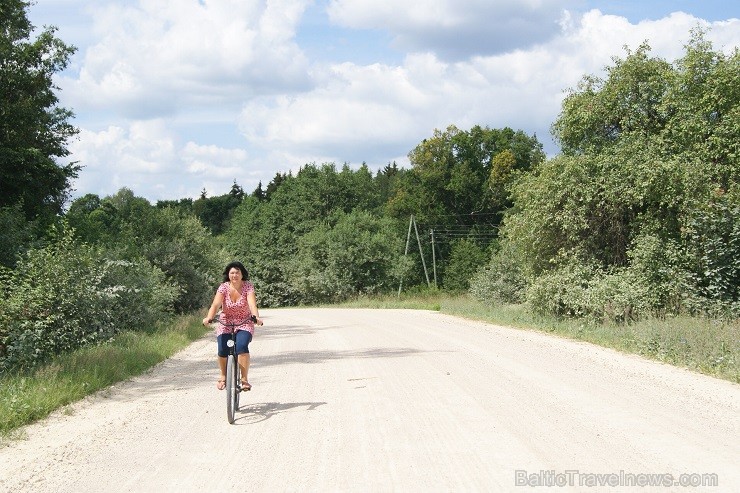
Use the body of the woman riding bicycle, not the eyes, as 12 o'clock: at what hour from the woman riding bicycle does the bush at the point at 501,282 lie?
The bush is roughly at 7 o'clock from the woman riding bicycle.

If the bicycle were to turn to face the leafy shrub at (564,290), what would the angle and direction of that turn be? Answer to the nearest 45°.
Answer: approximately 135° to its left

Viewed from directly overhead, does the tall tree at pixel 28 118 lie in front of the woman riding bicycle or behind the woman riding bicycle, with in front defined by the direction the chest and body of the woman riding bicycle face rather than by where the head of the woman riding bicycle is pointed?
behind

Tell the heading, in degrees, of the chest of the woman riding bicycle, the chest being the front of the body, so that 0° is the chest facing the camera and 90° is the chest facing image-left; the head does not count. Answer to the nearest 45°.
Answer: approximately 0°

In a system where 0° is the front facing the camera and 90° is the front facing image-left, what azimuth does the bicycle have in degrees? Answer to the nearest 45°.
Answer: approximately 0°

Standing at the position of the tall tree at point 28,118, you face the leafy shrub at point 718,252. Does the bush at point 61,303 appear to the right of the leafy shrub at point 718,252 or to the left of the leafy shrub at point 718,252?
right
